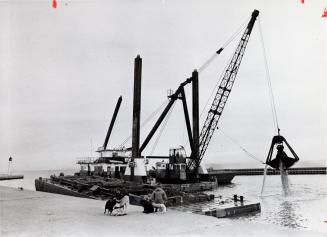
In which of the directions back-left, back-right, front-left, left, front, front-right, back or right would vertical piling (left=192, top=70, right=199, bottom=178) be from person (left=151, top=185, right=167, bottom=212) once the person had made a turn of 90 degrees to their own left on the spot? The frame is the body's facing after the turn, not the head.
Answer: right

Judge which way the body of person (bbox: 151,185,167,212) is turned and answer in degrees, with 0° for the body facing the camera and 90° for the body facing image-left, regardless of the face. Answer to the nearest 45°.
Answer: approximately 180°

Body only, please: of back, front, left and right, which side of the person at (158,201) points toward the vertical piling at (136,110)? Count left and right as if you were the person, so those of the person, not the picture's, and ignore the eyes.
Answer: front
